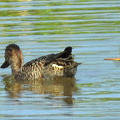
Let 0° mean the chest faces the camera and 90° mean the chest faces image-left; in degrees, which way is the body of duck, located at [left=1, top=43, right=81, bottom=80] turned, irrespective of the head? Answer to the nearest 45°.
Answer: approximately 90°
